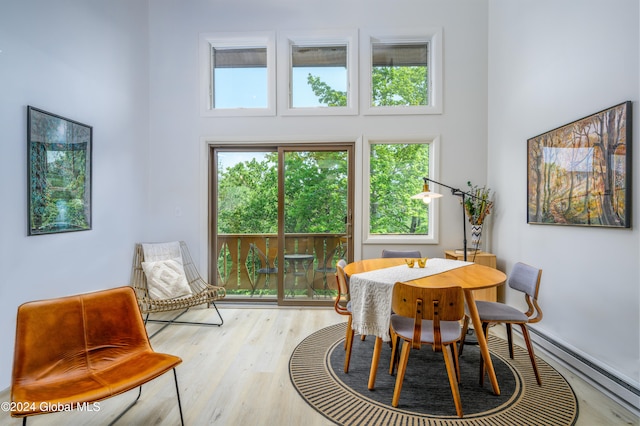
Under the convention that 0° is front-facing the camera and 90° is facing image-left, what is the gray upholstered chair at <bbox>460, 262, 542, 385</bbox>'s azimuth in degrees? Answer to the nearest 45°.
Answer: approximately 45°

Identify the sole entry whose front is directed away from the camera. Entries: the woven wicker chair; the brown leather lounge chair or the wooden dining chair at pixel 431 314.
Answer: the wooden dining chair

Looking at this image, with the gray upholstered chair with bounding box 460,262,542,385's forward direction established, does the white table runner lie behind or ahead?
ahead

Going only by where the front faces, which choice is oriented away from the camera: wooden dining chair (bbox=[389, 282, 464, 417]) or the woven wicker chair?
the wooden dining chair

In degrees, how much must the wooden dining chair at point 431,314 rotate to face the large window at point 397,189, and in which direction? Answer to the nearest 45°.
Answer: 0° — it already faces it

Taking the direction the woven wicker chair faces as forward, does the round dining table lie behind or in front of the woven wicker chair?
in front

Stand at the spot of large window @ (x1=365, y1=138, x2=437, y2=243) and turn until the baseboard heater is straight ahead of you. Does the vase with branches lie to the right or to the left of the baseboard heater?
left

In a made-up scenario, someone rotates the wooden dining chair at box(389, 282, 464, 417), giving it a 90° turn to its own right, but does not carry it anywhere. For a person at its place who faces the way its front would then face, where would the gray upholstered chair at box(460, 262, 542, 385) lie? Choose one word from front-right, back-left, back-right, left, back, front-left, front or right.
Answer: front-left

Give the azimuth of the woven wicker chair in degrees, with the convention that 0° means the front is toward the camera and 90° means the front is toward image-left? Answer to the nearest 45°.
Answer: approximately 315°

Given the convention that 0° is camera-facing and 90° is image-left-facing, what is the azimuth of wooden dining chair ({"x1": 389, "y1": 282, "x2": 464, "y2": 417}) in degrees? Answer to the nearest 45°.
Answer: approximately 180°
